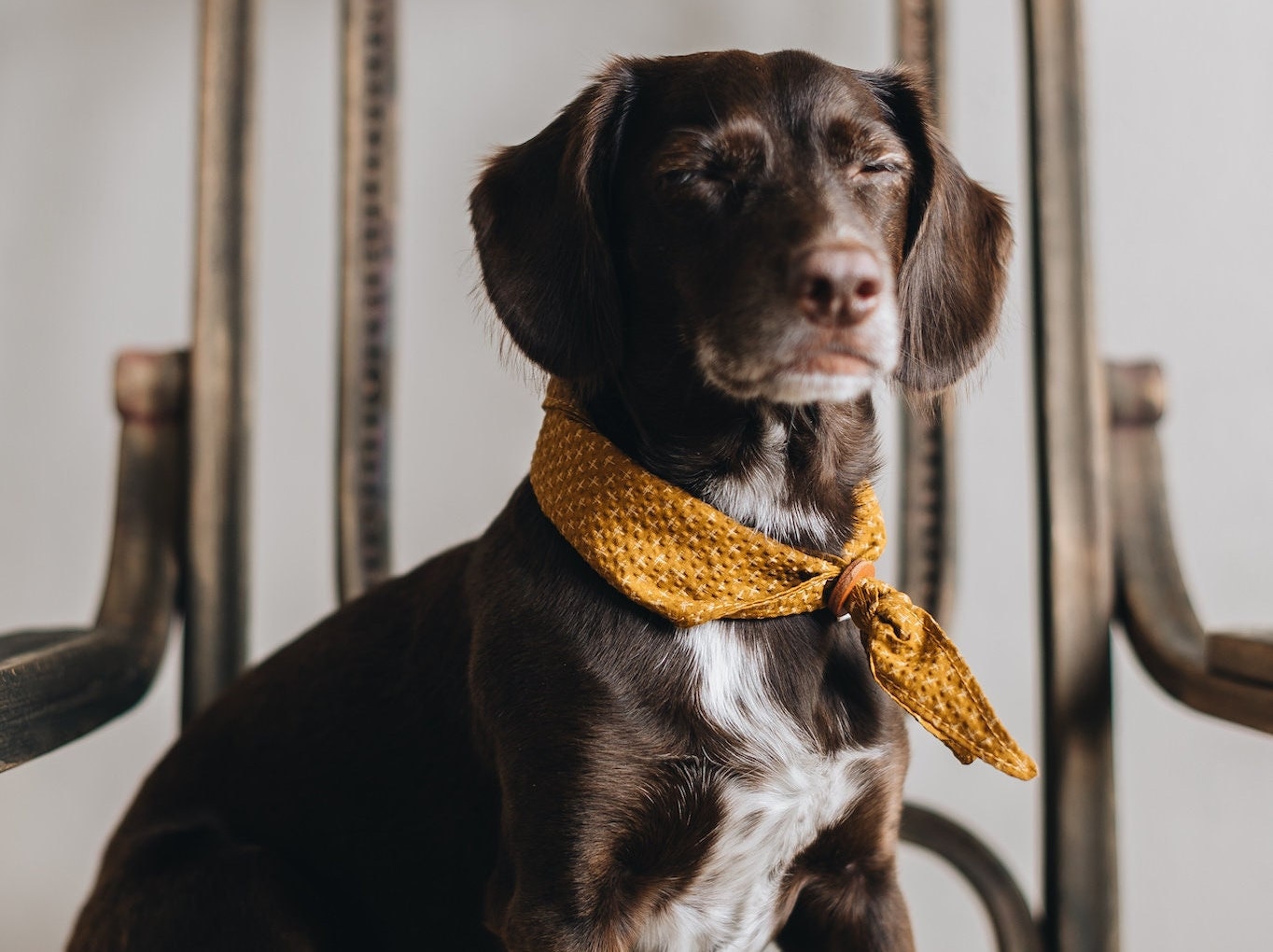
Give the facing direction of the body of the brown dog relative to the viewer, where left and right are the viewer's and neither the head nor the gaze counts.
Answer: facing the viewer and to the right of the viewer

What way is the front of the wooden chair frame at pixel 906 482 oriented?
toward the camera
